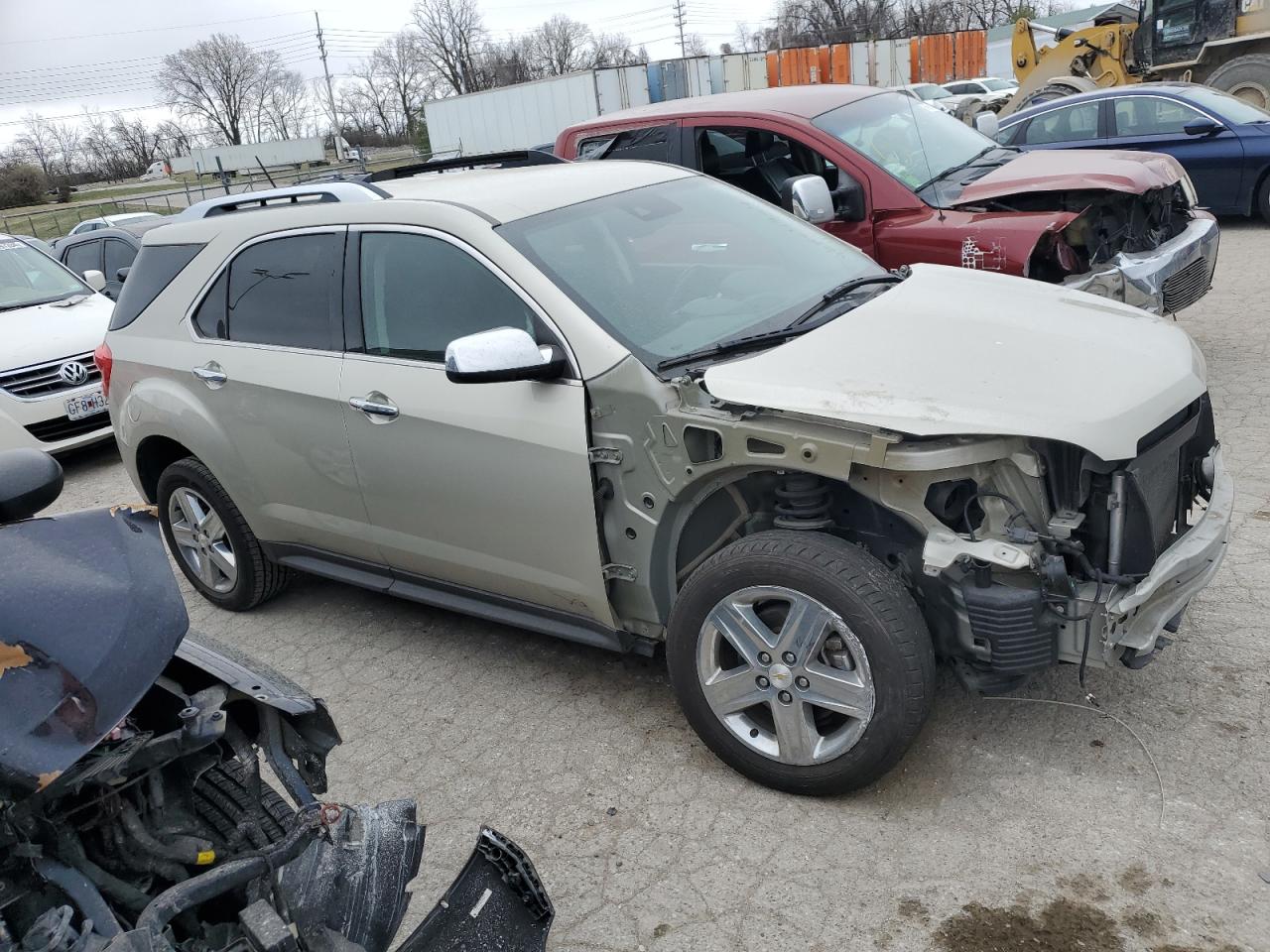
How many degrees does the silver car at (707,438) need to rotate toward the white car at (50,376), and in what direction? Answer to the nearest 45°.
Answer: approximately 180°

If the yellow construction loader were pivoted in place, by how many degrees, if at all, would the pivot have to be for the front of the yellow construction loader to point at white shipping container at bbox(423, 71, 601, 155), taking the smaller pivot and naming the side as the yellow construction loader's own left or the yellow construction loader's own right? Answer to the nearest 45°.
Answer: approximately 45° to the yellow construction loader's own right

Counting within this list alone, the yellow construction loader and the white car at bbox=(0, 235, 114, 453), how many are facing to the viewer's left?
1

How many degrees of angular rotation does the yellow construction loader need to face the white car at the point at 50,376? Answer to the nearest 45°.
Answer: approximately 45° to its left

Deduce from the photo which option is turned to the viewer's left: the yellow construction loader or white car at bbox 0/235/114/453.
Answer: the yellow construction loader

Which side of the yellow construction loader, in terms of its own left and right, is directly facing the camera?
left

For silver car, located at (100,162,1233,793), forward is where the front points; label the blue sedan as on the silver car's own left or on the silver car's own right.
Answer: on the silver car's own left

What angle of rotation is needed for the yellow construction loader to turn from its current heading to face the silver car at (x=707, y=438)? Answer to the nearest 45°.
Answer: approximately 90° to its left

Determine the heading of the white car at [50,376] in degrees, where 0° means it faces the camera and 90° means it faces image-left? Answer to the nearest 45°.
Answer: approximately 315°

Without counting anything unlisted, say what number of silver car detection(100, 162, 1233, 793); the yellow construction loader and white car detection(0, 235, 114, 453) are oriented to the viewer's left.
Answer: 1

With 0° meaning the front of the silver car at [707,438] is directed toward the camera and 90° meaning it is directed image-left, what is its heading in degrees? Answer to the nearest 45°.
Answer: approximately 315°

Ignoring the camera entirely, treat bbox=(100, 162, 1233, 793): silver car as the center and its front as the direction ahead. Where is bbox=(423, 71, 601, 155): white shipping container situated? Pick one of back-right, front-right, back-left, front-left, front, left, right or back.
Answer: back-left
